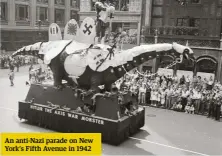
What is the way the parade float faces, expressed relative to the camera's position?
facing the viewer and to the right of the viewer
